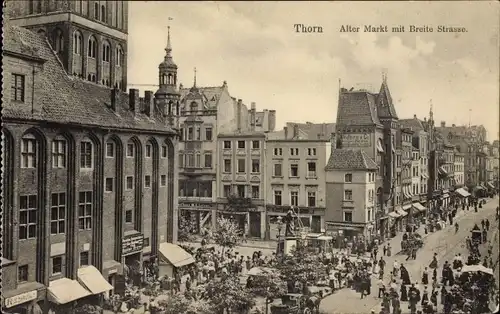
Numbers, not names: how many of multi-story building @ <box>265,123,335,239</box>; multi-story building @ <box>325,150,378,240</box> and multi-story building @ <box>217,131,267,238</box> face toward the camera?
3

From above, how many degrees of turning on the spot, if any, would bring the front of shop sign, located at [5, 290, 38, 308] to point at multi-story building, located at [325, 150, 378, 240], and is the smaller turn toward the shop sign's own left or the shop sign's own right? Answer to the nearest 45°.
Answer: approximately 45° to the shop sign's own left

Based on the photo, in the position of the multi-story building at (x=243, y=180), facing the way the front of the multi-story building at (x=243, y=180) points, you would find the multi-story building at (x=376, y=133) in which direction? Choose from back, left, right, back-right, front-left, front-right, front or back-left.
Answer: left

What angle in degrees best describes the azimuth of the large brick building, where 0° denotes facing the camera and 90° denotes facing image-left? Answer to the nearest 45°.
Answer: approximately 315°

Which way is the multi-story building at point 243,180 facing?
toward the camera

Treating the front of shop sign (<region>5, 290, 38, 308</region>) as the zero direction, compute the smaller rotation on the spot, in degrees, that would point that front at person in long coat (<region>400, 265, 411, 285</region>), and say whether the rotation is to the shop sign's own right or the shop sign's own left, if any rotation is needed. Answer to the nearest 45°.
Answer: approximately 45° to the shop sign's own left

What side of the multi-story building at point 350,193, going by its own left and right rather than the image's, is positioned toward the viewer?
front

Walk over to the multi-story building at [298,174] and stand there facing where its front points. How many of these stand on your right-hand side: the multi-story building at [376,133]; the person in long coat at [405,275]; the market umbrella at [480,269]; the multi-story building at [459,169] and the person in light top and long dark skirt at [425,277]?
0

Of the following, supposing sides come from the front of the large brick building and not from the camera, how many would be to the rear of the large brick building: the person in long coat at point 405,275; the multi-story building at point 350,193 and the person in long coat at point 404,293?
0

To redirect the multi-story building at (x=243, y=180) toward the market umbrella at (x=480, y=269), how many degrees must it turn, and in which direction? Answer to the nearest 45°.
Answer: approximately 45° to its left

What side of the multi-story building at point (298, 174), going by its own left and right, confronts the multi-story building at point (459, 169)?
back

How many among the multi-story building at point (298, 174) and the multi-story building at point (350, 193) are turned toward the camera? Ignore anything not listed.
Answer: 2

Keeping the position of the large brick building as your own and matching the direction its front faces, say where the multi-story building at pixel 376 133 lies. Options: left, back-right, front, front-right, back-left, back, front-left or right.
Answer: front-left

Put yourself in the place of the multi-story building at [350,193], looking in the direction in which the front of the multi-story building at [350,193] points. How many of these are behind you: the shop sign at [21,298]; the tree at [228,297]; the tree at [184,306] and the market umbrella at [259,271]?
0
